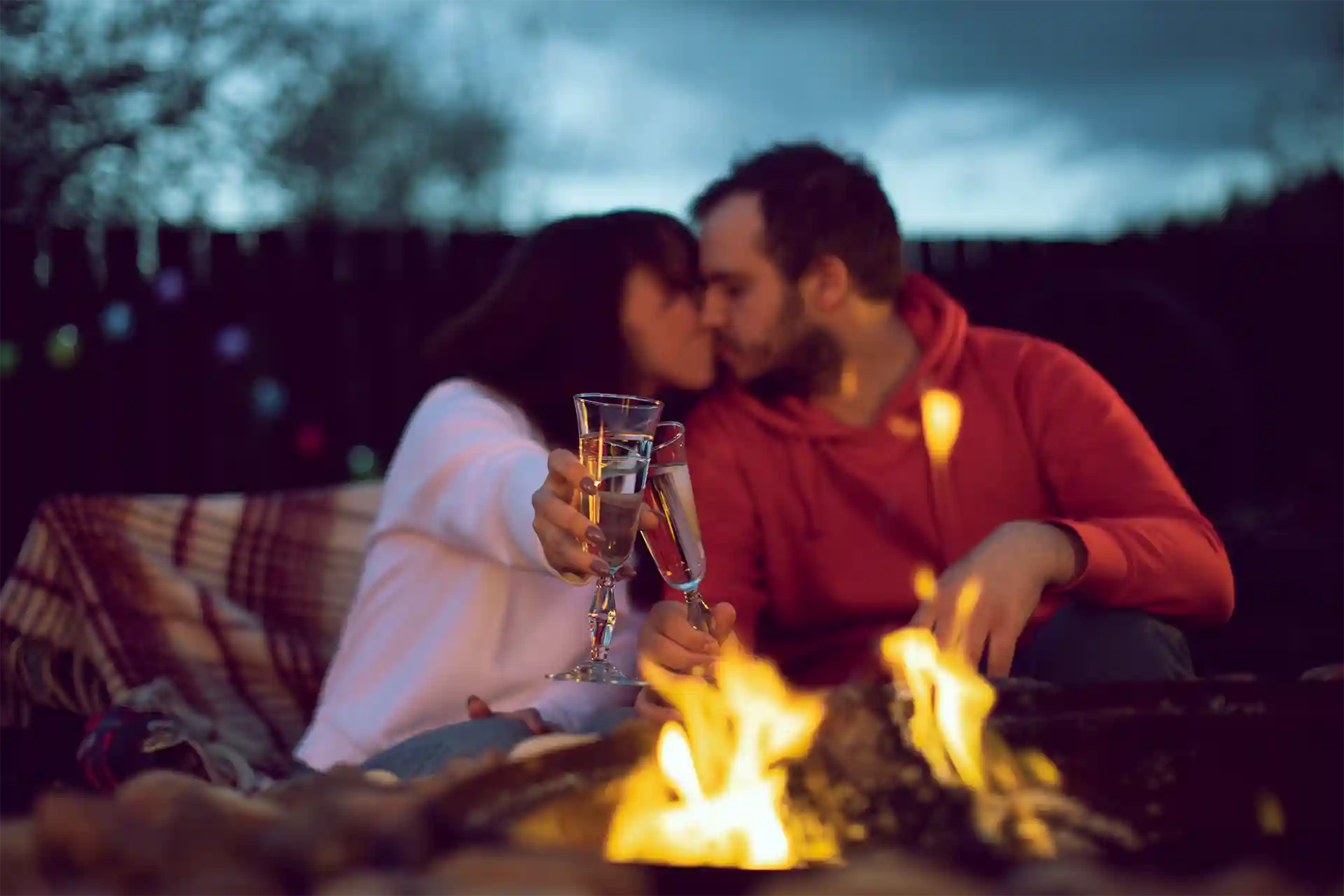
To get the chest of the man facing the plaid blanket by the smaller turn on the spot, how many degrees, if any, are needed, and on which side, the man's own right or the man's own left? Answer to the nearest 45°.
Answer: approximately 45° to the man's own right

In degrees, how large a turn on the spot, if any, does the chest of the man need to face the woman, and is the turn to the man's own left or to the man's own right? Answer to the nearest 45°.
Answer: approximately 45° to the man's own right

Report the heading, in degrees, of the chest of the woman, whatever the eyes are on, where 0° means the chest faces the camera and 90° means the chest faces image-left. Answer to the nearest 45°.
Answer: approximately 270°

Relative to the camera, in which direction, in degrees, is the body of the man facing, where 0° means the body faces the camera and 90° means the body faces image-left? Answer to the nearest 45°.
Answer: approximately 45°

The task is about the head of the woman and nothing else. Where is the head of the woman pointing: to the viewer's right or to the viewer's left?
to the viewer's right

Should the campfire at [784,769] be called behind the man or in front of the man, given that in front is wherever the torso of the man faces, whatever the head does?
in front

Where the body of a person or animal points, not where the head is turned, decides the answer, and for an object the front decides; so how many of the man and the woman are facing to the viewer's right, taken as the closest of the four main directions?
1
